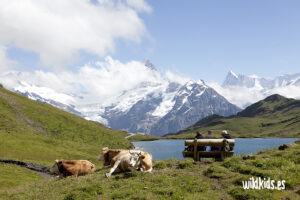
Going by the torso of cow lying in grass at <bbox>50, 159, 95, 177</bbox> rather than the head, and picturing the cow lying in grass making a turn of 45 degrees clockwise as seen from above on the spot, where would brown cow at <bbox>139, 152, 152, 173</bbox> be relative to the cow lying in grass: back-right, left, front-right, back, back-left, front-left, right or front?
back

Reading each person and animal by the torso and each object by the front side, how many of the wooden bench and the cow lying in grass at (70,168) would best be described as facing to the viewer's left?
1

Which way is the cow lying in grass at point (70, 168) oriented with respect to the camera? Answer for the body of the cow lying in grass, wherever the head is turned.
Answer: to the viewer's left

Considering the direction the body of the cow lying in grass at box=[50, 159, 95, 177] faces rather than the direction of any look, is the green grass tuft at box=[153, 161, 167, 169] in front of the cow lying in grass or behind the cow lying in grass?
behind

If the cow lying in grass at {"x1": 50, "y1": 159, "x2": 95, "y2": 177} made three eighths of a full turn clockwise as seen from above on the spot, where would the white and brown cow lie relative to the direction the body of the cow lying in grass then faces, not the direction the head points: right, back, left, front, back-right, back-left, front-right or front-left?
right

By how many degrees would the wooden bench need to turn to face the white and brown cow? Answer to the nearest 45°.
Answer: approximately 135° to its left

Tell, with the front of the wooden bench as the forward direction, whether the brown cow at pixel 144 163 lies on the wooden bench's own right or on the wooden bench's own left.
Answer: on the wooden bench's own left

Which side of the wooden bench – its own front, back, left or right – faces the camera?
back

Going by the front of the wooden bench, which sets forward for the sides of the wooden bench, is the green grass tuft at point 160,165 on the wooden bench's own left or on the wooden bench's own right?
on the wooden bench's own left

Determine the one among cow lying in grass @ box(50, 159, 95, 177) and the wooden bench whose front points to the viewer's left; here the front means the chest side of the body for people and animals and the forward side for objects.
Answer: the cow lying in grass

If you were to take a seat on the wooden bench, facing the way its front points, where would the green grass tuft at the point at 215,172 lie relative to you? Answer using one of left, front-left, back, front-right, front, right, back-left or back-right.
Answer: back
